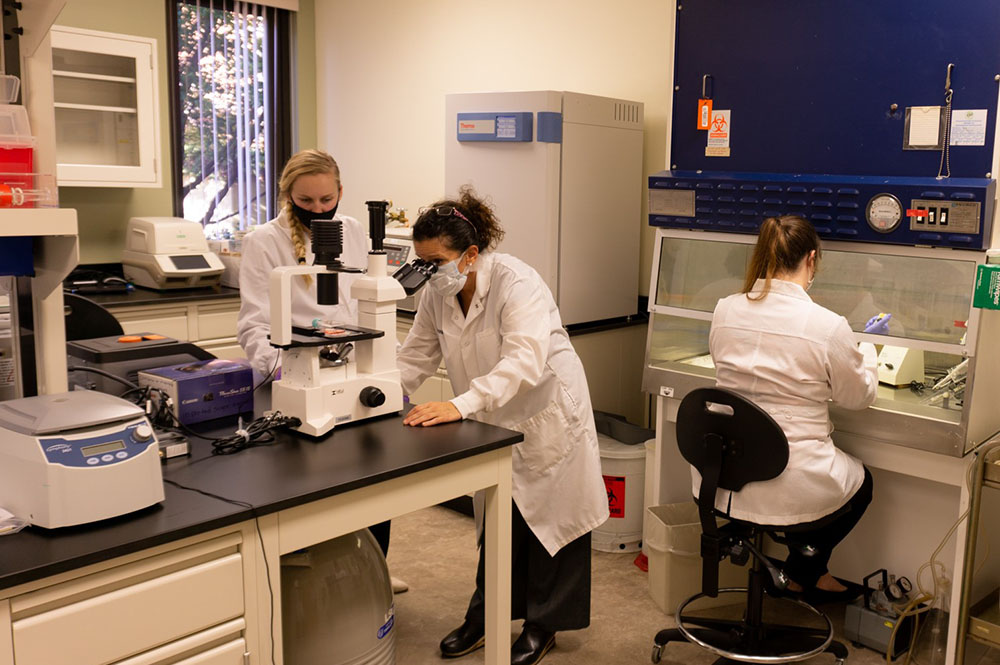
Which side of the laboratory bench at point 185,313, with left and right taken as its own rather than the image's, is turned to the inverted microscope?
front

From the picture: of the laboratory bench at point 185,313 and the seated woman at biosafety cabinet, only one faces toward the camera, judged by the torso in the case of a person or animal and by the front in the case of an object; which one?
the laboratory bench

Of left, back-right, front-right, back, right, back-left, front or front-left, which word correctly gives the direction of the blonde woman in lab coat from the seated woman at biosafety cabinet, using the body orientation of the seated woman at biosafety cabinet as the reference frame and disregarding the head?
back-left

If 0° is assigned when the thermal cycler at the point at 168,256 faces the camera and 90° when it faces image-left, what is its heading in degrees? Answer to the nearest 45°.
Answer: approximately 315°

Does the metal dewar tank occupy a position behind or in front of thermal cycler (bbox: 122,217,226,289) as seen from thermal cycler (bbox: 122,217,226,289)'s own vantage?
in front

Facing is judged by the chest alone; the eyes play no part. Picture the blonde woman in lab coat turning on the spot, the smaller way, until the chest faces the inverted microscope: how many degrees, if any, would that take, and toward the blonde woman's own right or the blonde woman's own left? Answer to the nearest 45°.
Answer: approximately 45° to the blonde woman's own right

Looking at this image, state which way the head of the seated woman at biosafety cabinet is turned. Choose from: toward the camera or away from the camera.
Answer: away from the camera

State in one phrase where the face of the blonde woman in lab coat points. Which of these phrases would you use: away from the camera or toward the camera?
toward the camera

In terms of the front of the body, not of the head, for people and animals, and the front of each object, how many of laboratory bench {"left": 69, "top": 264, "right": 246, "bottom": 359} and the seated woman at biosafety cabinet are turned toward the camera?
1

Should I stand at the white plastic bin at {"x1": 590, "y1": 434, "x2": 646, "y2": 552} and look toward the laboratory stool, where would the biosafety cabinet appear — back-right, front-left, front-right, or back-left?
front-left

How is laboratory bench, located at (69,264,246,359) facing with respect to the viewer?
toward the camera
